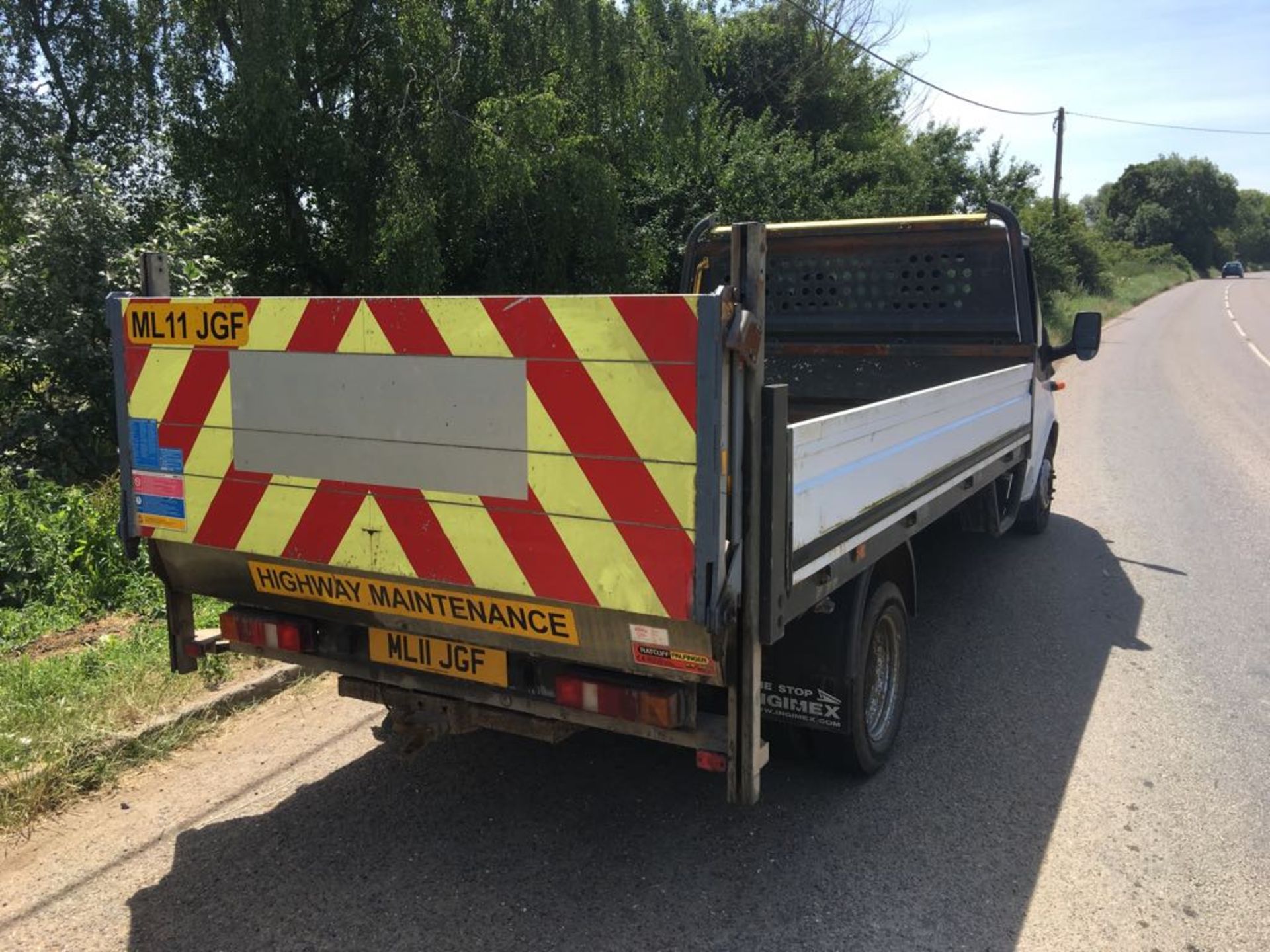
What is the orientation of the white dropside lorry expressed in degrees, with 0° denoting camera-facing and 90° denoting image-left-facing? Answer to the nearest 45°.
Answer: approximately 225°

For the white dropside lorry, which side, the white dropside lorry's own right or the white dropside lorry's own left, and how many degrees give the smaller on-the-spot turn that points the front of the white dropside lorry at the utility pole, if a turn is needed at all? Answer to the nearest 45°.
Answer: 0° — it already faces it
